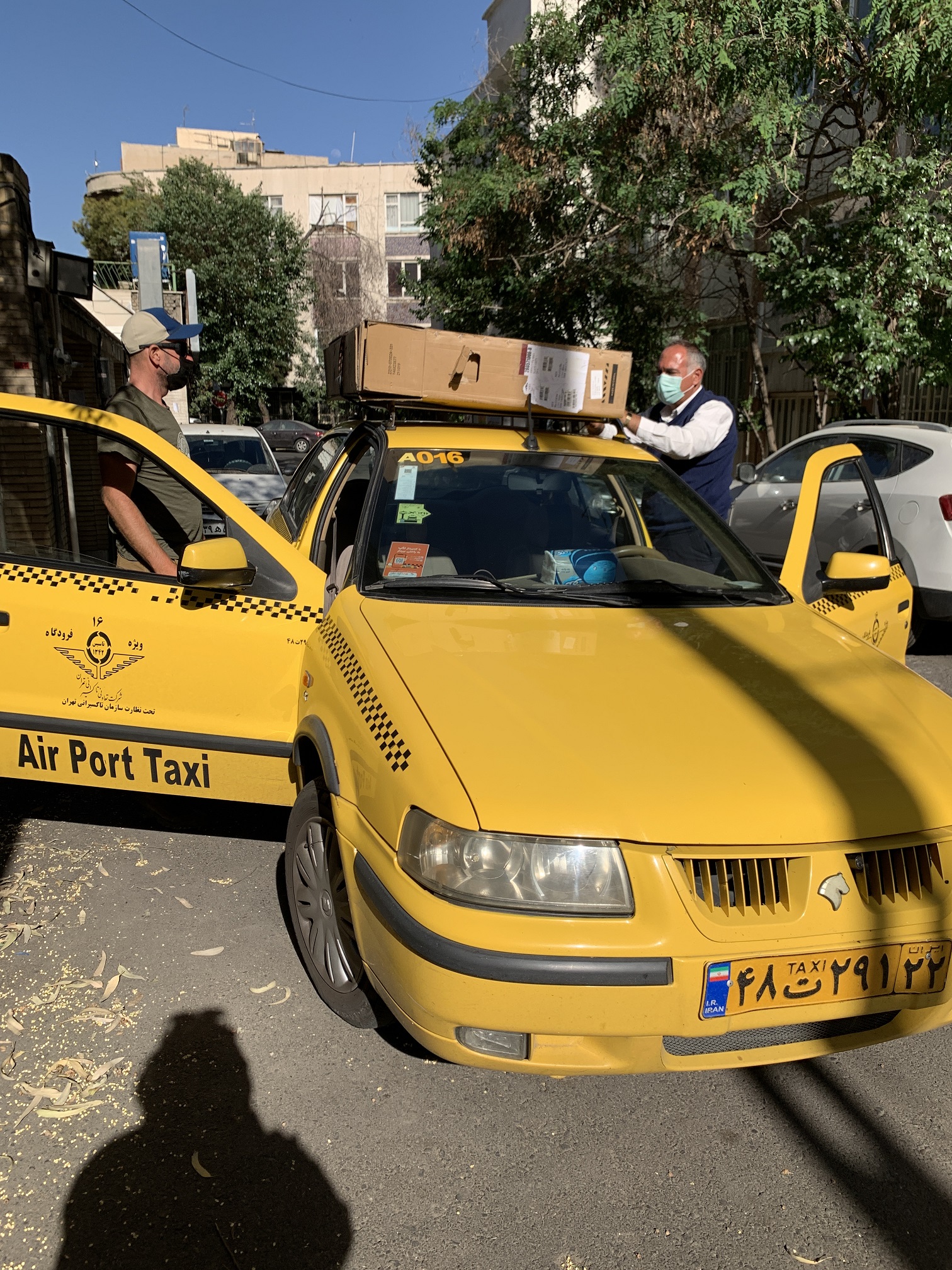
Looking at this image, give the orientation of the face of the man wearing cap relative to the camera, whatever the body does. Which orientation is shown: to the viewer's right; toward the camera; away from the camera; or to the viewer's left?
to the viewer's right

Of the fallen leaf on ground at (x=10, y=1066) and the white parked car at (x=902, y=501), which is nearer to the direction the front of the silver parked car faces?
the fallen leaf on ground

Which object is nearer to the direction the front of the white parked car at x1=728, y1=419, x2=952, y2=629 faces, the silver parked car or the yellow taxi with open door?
the silver parked car

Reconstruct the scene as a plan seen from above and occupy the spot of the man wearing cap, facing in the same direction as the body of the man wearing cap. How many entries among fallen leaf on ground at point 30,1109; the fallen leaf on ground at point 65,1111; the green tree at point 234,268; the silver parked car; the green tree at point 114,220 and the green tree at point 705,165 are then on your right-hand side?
2

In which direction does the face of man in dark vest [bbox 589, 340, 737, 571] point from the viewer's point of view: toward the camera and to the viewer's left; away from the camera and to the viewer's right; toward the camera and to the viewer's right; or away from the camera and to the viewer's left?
toward the camera and to the viewer's left

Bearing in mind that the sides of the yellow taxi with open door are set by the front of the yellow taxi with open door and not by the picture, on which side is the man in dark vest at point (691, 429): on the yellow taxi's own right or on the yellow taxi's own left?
on the yellow taxi's own left

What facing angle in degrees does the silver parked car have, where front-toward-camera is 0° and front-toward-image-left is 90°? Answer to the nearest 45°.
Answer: approximately 0°

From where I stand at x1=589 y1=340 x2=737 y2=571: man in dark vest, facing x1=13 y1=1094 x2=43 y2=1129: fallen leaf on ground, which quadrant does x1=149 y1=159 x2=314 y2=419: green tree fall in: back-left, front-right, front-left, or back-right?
back-right

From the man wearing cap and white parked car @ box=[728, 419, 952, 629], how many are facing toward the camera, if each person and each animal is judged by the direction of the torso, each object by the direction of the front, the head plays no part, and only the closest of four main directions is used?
0

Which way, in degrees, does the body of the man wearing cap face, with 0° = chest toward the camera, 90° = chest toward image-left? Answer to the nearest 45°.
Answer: approximately 270°

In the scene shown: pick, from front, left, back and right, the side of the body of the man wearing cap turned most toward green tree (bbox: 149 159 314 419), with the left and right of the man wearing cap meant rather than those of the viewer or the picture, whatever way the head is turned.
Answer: left

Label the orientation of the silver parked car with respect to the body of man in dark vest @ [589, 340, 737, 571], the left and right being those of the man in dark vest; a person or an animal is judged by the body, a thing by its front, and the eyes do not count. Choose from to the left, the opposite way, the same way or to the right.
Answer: to the left

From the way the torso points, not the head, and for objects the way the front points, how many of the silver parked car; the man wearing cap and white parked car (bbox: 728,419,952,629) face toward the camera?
1

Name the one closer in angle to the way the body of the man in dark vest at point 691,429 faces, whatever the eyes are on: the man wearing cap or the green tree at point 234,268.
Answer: the man wearing cap

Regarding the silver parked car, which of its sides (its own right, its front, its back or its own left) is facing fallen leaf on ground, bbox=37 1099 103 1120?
front
